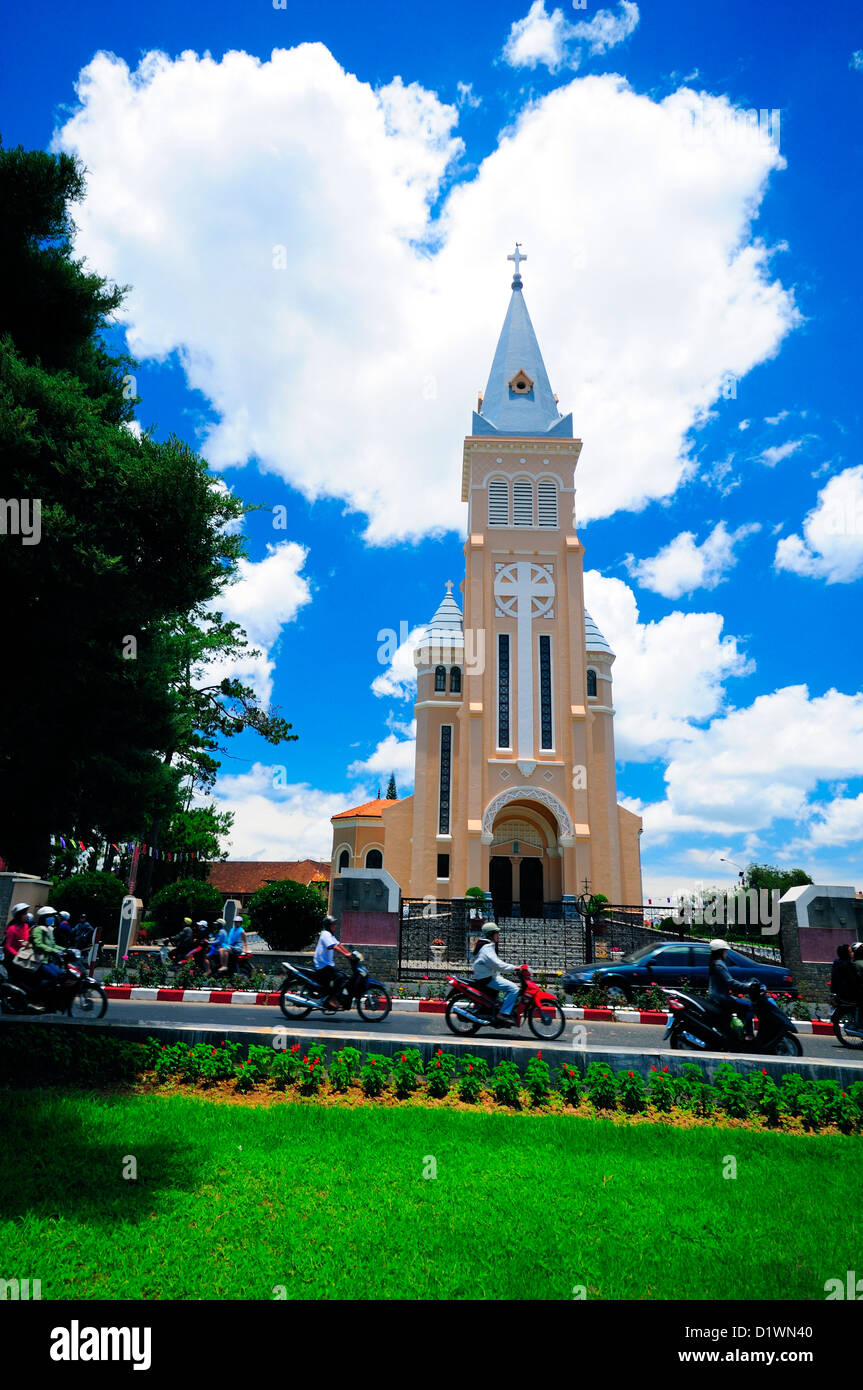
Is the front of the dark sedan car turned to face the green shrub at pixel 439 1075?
no

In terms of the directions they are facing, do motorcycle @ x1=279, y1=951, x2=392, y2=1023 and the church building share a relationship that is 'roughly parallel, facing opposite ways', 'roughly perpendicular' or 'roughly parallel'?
roughly perpendicular

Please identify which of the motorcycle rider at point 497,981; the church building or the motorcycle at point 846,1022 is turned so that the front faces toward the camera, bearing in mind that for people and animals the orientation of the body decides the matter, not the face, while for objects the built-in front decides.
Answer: the church building

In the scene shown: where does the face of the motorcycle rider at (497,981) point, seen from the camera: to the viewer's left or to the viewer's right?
to the viewer's right

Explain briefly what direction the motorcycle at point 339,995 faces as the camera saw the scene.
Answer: facing to the right of the viewer

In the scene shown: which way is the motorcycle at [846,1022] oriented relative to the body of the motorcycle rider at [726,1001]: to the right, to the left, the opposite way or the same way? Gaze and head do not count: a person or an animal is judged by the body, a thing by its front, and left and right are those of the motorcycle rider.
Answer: the same way

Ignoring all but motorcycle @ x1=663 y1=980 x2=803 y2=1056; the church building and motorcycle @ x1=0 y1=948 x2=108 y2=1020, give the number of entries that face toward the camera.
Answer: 1

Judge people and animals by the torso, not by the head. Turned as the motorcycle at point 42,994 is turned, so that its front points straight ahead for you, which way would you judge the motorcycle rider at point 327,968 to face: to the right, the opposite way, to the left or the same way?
the same way

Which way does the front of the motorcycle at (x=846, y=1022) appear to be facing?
to the viewer's right

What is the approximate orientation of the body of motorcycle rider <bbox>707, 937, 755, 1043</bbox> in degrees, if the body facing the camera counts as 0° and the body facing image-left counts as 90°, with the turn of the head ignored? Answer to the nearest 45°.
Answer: approximately 270°

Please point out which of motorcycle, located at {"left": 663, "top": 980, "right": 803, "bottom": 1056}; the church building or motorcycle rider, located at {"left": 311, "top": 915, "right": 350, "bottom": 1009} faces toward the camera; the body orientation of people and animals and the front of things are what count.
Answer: the church building
